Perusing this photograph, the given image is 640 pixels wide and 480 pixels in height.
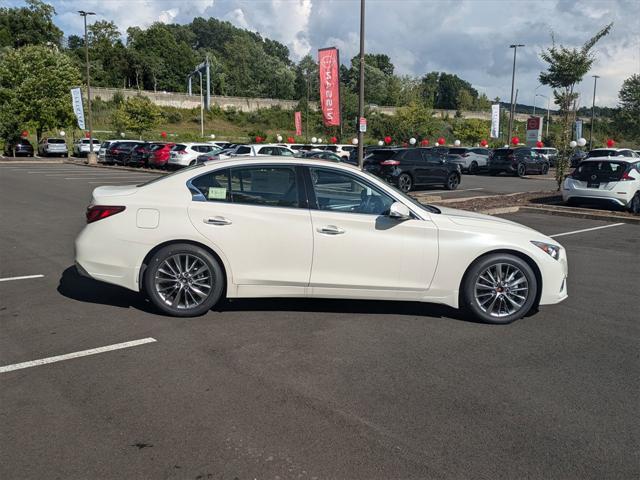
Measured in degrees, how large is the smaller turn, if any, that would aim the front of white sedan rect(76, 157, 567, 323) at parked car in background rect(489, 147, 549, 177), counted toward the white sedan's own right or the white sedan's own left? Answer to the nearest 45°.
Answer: approximately 90° to the white sedan's own left

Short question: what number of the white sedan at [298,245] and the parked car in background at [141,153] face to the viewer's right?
1

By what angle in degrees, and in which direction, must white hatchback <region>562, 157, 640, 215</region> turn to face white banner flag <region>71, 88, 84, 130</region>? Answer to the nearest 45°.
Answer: approximately 90° to its left

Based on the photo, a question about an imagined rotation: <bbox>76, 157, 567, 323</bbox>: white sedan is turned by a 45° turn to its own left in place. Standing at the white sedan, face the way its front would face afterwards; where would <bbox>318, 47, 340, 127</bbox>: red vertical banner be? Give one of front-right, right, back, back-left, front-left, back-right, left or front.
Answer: front-left

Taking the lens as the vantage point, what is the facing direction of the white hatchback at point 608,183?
facing away from the viewer and to the right of the viewer

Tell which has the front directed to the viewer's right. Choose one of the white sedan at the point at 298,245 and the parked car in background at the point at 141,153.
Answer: the white sedan

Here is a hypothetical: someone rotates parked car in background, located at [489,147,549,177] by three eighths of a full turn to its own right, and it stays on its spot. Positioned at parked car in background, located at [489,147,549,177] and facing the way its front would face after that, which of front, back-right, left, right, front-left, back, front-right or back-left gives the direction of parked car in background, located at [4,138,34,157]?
right

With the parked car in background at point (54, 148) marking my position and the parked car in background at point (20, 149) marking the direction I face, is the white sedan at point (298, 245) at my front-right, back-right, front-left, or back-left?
back-left

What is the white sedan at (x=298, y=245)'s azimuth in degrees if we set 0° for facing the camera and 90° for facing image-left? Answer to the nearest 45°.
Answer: approximately 270°

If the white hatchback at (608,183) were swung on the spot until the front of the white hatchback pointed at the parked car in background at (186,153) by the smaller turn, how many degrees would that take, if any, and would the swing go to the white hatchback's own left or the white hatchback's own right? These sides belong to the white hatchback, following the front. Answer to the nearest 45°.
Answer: approximately 90° to the white hatchback's own left
